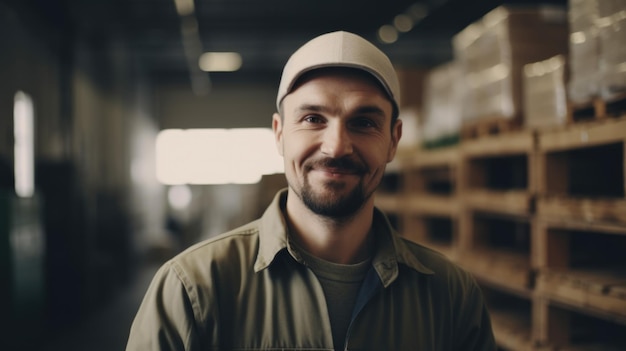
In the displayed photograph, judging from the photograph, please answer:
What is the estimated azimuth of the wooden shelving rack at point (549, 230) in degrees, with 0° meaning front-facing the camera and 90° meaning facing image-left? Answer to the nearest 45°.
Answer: approximately 45°

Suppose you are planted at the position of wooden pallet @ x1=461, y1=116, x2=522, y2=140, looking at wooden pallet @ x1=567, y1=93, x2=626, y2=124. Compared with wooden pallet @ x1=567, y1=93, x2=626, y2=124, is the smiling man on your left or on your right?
right

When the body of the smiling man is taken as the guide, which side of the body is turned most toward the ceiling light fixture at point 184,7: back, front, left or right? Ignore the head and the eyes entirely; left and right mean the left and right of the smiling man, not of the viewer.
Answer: back

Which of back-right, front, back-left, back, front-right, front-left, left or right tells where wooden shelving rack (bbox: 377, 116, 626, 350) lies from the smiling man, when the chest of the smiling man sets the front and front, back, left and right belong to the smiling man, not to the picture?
back-left

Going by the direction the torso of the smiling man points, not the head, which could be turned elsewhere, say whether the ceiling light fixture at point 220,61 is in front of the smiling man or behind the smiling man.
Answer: behind

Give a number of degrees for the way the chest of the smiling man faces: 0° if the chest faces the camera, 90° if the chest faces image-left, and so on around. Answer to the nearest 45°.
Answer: approximately 0°

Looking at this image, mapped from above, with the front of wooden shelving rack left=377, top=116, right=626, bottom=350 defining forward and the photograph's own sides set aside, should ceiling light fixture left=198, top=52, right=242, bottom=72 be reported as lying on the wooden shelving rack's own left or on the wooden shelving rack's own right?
on the wooden shelving rack's own right

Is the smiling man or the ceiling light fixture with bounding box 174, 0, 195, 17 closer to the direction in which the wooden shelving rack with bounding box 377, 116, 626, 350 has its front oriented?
the smiling man
